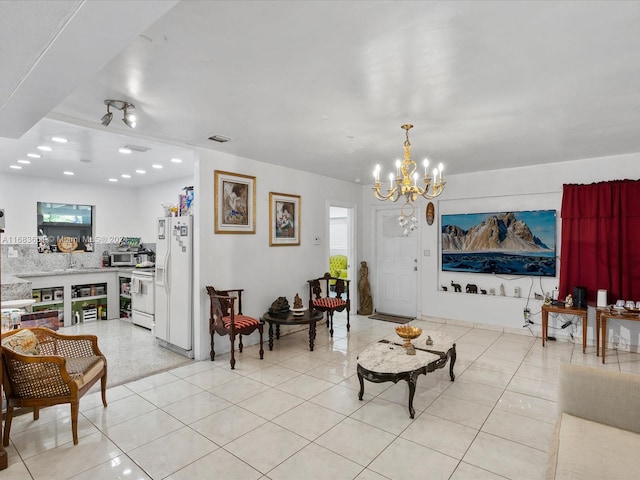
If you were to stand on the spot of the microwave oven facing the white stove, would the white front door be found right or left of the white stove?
left

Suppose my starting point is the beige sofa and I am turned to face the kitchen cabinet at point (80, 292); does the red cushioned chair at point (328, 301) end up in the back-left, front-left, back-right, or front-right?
front-right

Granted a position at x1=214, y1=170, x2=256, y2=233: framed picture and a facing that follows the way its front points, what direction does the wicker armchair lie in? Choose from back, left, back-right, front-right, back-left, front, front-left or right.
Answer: right

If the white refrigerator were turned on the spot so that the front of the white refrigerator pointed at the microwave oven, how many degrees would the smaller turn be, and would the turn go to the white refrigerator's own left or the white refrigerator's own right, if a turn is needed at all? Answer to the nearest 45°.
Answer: approximately 135° to the white refrigerator's own right

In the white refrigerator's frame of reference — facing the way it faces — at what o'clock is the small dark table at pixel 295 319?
The small dark table is roughly at 8 o'clock from the white refrigerator.

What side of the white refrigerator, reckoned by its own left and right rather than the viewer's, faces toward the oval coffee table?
left

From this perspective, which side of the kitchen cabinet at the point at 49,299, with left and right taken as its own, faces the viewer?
front

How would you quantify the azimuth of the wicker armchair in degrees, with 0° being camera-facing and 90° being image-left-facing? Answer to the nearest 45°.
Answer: approximately 315°

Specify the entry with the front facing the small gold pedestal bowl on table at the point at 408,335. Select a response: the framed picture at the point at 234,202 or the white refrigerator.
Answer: the framed picture

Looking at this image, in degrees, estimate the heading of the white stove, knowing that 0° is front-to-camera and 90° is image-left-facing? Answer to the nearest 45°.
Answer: approximately 45°

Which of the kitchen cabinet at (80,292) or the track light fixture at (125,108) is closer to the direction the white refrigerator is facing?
the track light fixture

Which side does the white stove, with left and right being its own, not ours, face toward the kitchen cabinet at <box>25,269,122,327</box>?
right

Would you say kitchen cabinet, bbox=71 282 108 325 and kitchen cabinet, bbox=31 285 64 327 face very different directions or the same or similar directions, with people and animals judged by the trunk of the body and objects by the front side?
same or similar directions

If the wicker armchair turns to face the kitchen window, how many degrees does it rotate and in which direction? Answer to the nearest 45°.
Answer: approximately 135° to its left
